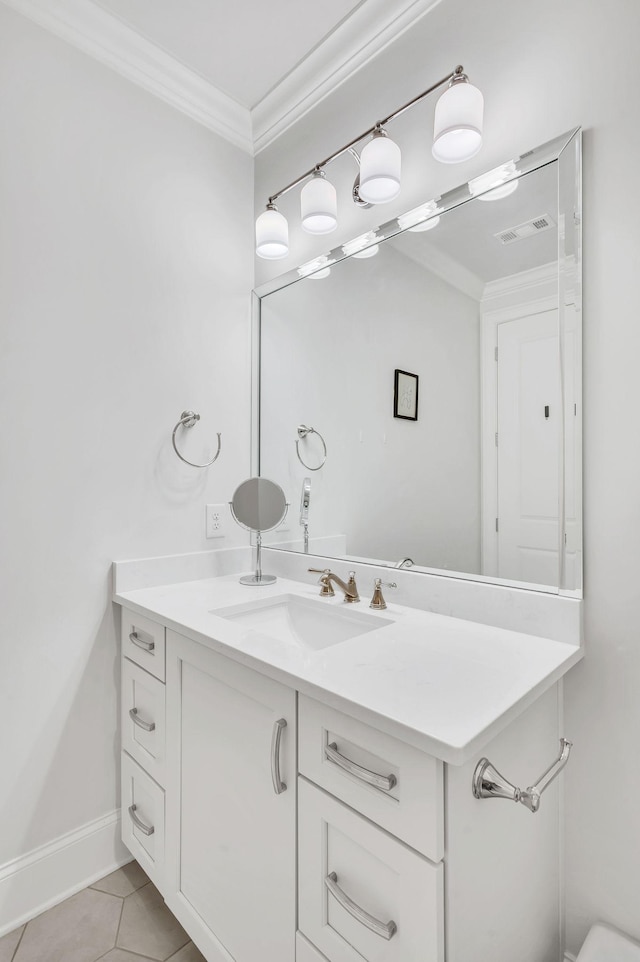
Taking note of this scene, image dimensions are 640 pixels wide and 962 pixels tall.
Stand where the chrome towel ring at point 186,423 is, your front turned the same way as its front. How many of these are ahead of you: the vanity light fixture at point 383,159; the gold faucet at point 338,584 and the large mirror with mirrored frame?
3

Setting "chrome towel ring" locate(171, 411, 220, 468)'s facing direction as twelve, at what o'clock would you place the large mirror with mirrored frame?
The large mirror with mirrored frame is roughly at 12 o'clock from the chrome towel ring.

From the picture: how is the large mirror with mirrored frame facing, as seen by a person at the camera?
facing the viewer and to the left of the viewer

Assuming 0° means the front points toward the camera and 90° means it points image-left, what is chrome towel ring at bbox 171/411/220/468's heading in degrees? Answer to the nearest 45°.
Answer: approximately 315°

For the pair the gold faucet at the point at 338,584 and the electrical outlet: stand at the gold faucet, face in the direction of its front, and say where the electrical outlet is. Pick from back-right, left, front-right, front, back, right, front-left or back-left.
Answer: right

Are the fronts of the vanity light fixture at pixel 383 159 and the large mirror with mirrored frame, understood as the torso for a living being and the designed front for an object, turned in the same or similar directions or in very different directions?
same or similar directions

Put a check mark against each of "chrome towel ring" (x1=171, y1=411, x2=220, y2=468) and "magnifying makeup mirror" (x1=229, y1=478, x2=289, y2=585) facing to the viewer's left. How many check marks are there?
0

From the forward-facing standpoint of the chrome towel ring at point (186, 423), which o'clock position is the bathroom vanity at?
The bathroom vanity is roughly at 1 o'clock from the chrome towel ring.

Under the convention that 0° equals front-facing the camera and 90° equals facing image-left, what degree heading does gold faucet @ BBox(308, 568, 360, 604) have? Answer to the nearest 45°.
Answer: approximately 45°

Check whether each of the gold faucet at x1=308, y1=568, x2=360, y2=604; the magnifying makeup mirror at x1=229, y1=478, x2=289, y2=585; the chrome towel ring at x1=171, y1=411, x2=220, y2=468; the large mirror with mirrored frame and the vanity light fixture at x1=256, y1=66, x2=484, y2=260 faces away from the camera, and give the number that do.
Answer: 0

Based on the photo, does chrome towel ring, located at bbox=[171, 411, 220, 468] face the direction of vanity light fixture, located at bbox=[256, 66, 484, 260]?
yes

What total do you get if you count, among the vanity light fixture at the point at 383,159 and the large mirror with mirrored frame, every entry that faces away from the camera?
0

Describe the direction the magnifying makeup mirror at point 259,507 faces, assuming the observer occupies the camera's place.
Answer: facing the viewer

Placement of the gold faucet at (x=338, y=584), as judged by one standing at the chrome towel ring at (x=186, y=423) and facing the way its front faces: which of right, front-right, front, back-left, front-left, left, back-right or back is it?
front

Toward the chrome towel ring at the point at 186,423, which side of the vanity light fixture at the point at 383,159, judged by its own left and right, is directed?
right
